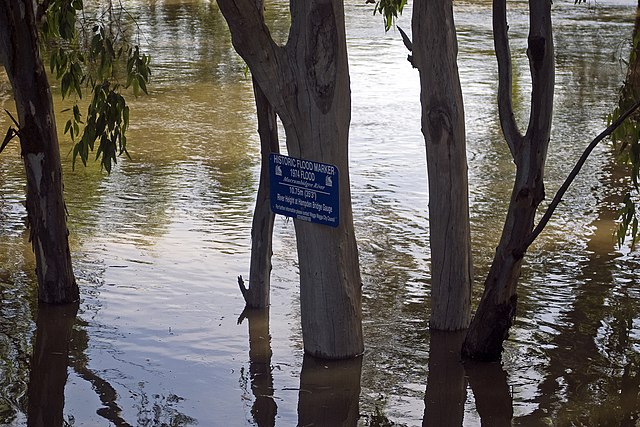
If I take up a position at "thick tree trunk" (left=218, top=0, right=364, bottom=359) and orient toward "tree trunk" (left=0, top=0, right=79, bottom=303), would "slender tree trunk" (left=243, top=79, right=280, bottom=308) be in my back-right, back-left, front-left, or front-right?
front-right

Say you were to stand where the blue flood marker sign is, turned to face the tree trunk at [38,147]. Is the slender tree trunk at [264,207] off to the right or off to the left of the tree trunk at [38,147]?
right

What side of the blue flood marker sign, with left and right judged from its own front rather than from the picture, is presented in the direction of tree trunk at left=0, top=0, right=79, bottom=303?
right

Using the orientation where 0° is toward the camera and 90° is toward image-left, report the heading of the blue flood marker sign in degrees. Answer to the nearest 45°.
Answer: approximately 45°

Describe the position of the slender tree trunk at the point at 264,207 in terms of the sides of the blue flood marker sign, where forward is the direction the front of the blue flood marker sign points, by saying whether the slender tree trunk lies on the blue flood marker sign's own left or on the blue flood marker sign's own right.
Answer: on the blue flood marker sign's own right

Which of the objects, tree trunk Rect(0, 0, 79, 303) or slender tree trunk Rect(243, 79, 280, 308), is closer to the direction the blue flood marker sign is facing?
the tree trunk

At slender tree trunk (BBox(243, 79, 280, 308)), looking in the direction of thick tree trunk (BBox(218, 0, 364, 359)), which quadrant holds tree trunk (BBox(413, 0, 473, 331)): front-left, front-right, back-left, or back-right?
front-left

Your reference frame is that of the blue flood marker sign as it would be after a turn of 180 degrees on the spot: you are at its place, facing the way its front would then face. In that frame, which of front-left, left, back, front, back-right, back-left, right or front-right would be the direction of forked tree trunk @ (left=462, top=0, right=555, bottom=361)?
front-right

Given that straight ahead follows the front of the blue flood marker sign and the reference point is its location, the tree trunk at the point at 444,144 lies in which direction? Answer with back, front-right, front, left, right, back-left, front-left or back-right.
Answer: back
